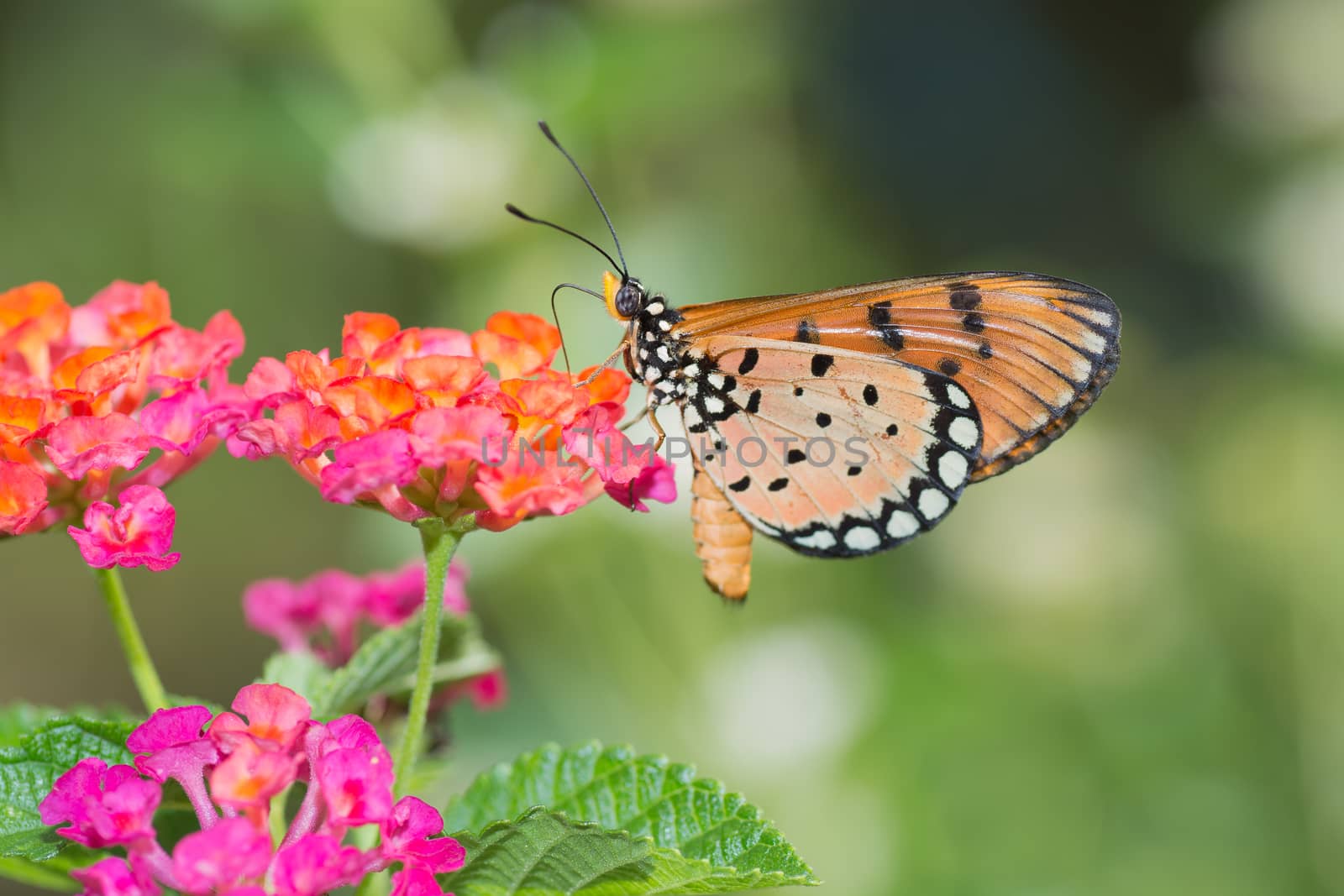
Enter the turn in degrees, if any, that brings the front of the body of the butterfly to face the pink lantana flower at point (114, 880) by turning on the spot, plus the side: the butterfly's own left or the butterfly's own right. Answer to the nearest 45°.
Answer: approximately 45° to the butterfly's own left

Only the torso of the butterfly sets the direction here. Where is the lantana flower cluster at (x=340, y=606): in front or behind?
in front

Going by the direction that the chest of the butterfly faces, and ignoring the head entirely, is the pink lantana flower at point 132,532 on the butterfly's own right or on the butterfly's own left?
on the butterfly's own left

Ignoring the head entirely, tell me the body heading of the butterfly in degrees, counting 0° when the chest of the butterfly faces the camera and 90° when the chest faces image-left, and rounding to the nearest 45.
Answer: approximately 90°
